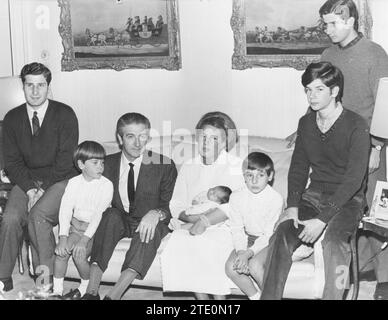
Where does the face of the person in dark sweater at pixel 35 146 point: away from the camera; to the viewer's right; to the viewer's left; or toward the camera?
toward the camera

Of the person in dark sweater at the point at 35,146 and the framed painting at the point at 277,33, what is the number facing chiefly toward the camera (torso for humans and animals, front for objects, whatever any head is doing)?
2

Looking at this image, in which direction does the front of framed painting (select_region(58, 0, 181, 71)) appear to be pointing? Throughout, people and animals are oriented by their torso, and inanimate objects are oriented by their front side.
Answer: toward the camera

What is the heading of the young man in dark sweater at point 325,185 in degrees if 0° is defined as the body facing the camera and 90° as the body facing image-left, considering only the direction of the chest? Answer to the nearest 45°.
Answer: approximately 45°

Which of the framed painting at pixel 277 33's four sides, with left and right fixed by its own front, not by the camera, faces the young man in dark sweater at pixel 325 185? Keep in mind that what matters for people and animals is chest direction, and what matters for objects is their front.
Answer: front

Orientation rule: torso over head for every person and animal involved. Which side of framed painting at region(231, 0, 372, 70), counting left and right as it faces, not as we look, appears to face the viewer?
front

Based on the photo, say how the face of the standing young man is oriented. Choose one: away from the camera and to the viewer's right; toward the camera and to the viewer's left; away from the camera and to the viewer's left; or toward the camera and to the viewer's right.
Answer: toward the camera and to the viewer's left

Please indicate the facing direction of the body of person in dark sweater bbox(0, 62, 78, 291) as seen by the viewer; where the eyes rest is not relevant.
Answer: toward the camera

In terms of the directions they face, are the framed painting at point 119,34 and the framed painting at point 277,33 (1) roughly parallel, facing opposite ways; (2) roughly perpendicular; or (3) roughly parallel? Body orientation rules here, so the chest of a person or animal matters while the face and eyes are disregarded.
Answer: roughly parallel

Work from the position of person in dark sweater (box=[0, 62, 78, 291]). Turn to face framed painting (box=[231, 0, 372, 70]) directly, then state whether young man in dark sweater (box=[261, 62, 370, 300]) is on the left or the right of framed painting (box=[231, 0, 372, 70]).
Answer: right

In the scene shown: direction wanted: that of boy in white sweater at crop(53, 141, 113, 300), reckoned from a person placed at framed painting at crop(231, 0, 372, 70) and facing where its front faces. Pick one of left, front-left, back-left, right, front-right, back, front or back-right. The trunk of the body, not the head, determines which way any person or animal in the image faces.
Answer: front-right

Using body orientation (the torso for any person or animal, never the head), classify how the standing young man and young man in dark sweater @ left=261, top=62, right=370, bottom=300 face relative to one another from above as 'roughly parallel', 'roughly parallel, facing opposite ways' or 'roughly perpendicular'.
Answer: roughly parallel
